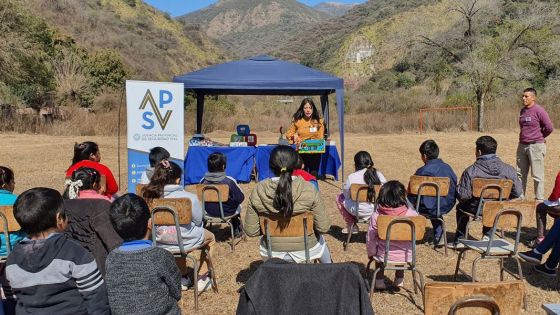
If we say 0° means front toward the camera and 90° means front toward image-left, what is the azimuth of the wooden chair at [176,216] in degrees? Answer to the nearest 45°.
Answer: approximately 225°

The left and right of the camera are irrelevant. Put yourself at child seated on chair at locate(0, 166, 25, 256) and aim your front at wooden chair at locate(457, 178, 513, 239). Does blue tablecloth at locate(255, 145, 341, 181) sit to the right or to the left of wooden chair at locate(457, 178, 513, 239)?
left

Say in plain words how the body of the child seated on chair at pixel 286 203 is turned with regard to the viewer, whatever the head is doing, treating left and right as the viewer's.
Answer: facing away from the viewer

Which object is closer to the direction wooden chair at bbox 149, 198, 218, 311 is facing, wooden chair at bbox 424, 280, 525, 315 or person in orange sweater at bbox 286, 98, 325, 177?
the person in orange sweater

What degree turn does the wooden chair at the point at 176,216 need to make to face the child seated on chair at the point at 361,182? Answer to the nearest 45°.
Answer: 0° — it already faces them

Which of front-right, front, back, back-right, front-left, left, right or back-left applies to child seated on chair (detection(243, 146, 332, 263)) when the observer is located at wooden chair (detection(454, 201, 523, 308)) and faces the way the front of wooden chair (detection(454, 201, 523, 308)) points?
left

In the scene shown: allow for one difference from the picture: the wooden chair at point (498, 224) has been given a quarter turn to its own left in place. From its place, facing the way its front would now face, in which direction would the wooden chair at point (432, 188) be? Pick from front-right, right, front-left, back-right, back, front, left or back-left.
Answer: right

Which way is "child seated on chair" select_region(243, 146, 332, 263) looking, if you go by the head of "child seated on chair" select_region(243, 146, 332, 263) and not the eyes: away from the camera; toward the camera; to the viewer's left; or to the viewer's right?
away from the camera

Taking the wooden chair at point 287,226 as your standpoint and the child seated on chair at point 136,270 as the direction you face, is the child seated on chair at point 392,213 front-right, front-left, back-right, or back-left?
back-left

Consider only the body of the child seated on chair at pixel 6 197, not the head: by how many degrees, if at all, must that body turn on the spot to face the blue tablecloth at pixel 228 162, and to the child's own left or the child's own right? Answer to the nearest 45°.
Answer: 0° — they already face it

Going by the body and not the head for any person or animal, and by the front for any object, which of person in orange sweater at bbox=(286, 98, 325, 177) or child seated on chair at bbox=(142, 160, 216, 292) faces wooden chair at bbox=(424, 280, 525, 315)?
the person in orange sweater

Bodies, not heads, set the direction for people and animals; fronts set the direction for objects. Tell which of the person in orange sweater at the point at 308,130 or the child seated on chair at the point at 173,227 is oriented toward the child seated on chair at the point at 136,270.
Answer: the person in orange sweater

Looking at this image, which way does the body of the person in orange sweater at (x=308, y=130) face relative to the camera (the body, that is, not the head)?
toward the camera

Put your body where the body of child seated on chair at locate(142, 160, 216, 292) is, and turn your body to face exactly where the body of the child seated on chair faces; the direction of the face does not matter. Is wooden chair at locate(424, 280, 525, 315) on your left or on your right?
on your right

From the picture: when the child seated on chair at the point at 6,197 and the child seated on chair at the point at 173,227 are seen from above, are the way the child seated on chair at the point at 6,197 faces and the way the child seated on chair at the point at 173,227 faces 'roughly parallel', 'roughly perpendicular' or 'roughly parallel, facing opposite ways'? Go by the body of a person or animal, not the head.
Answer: roughly parallel

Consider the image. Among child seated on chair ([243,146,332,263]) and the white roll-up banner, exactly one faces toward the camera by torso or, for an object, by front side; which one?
the white roll-up banner

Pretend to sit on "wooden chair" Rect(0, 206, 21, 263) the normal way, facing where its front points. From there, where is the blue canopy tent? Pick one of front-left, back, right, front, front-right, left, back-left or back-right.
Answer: front

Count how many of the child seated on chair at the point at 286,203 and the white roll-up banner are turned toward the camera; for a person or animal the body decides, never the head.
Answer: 1

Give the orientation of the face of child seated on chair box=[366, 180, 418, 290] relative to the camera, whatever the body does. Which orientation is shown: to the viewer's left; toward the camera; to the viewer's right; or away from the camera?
away from the camera

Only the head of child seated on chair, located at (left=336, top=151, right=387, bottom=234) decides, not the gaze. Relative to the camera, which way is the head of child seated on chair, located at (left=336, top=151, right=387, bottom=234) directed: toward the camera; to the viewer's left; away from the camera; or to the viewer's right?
away from the camera

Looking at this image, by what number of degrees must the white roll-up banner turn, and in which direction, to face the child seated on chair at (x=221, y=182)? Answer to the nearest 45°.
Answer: approximately 45° to its left

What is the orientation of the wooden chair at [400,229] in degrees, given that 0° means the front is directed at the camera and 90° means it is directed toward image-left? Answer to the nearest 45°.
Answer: approximately 180°
